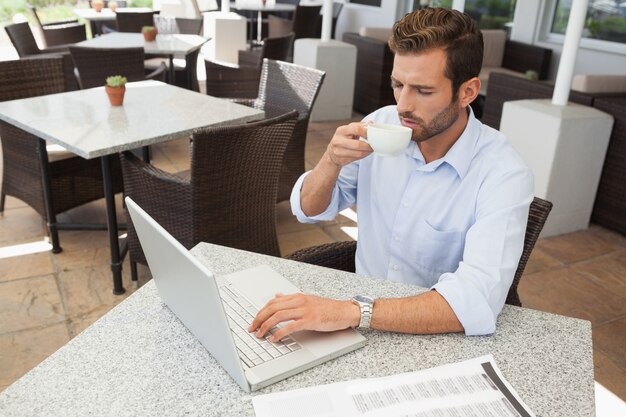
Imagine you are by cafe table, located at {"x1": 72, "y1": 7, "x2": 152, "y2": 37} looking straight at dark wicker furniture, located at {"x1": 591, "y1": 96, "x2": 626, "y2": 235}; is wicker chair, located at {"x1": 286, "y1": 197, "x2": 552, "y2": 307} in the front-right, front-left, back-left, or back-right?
front-right

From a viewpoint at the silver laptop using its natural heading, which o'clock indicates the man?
The man is roughly at 12 o'clock from the silver laptop.

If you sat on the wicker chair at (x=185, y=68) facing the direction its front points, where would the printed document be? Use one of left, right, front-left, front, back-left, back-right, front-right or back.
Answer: front-left

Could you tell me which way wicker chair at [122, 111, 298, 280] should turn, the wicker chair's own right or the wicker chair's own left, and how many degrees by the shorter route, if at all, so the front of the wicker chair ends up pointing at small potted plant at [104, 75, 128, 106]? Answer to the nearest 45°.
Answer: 0° — it already faces it

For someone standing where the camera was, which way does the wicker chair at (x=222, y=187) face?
facing away from the viewer and to the left of the viewer

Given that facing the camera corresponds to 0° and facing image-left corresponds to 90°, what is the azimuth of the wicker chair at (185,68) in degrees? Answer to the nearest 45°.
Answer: approximately 45°

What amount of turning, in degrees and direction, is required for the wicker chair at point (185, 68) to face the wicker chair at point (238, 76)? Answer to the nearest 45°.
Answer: approximately 90° to its left

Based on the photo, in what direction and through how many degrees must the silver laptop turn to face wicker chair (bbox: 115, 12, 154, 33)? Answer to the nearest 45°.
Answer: approximately 45° to its left

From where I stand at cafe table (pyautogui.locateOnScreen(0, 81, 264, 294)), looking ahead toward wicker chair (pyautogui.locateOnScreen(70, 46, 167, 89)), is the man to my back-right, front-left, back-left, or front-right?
back-right

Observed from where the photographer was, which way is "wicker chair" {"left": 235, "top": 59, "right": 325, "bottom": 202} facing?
facing the viewer and to the left of the viewer

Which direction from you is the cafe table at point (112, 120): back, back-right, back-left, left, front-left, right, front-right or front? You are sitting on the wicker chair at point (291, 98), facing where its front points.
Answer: front

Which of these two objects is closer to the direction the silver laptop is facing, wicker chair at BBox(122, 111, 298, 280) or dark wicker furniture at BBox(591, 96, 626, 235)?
the dark wicker furniture

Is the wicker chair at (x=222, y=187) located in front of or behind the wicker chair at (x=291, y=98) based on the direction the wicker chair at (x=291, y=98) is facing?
in front

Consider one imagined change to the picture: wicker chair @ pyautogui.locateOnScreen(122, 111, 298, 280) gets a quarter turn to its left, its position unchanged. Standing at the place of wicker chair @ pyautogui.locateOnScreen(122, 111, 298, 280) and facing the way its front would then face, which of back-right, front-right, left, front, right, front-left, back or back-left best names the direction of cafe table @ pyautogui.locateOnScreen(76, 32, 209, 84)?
back-right

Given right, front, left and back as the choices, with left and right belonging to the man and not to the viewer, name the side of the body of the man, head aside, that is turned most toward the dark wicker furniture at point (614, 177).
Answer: back

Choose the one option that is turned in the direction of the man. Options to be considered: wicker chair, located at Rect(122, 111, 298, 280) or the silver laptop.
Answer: the silver laptop
